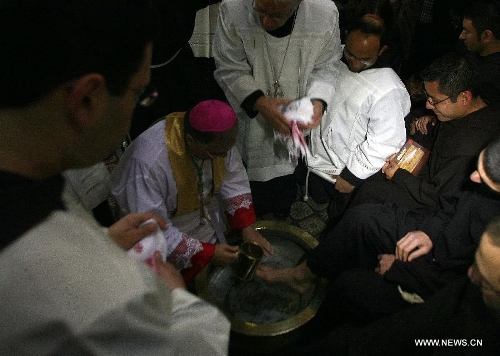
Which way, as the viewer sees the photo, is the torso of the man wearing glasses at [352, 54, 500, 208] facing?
to the viewer's left

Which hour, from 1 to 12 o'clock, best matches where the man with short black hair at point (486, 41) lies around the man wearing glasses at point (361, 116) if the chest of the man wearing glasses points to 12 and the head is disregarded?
The man with short black hair is roughly at 6 o'clock from the man wearing glasses.

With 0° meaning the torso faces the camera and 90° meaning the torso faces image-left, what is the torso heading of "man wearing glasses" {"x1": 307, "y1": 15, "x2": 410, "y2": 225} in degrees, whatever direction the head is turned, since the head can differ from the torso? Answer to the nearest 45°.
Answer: approximately 45°

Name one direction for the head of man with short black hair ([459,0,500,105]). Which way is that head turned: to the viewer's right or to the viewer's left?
to the viewer's left

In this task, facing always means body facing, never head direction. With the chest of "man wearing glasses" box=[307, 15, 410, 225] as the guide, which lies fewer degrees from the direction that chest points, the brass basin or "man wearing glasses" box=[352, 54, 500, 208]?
the brass basin

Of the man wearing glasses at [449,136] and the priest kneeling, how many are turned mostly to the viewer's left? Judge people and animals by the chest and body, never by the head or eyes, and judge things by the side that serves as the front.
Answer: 1

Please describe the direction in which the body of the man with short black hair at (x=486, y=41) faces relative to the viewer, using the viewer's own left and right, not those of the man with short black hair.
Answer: facing to the left of the viewer
